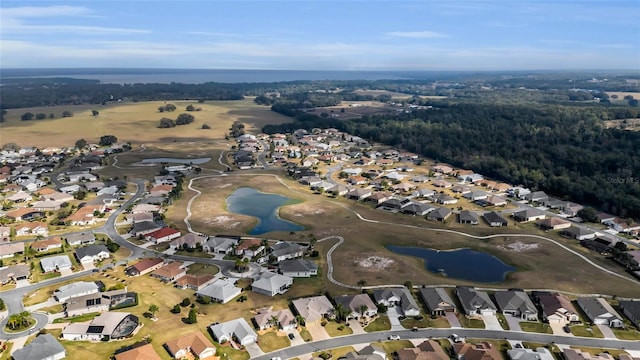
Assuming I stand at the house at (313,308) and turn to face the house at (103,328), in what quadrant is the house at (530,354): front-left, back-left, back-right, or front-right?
back-left

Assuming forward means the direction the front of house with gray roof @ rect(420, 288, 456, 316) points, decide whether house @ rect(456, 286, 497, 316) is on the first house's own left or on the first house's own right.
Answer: on the first house's own left

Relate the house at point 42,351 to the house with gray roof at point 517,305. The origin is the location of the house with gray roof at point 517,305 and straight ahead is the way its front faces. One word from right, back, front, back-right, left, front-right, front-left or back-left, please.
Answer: front-right

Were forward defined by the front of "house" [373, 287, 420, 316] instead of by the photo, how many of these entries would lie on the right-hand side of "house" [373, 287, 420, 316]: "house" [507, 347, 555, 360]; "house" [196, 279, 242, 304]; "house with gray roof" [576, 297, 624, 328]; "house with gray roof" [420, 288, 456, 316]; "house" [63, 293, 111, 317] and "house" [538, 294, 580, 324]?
2

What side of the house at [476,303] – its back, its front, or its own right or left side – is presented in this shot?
front

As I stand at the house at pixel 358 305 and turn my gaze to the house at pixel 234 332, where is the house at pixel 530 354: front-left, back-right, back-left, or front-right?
back-left

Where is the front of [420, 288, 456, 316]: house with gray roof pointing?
toward the camera

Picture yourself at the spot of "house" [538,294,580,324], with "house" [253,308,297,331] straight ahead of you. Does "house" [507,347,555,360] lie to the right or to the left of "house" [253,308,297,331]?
left

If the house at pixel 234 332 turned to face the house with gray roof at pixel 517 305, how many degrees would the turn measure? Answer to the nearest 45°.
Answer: approximately 45° to its left

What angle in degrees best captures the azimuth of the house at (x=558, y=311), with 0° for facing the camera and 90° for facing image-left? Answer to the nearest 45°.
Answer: approximately 0°

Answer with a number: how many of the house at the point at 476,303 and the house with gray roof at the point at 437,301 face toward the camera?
2

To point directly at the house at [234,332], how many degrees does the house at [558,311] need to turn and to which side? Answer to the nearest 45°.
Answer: approximately 45° to its right

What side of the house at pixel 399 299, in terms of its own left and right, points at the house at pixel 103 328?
right

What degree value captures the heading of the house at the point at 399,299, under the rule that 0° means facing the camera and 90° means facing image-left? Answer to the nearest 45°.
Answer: approximately 0°

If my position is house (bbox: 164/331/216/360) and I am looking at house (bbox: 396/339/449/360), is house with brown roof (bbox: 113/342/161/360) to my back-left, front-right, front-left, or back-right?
back-right

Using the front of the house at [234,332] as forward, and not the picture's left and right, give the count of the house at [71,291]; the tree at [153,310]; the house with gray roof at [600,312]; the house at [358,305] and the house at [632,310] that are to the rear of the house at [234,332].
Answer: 2

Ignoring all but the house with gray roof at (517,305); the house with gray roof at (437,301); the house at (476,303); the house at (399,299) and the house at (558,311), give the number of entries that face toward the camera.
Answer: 5

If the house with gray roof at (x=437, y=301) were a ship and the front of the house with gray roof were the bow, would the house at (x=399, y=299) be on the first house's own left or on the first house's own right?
on the first house's own right

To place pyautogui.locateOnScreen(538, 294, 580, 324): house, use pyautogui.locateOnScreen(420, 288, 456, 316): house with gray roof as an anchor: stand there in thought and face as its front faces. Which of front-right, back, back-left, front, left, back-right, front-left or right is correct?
left
